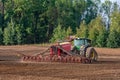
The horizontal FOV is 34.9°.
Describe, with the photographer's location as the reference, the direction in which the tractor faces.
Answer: facing away from the viewer and to the right of the viewer
